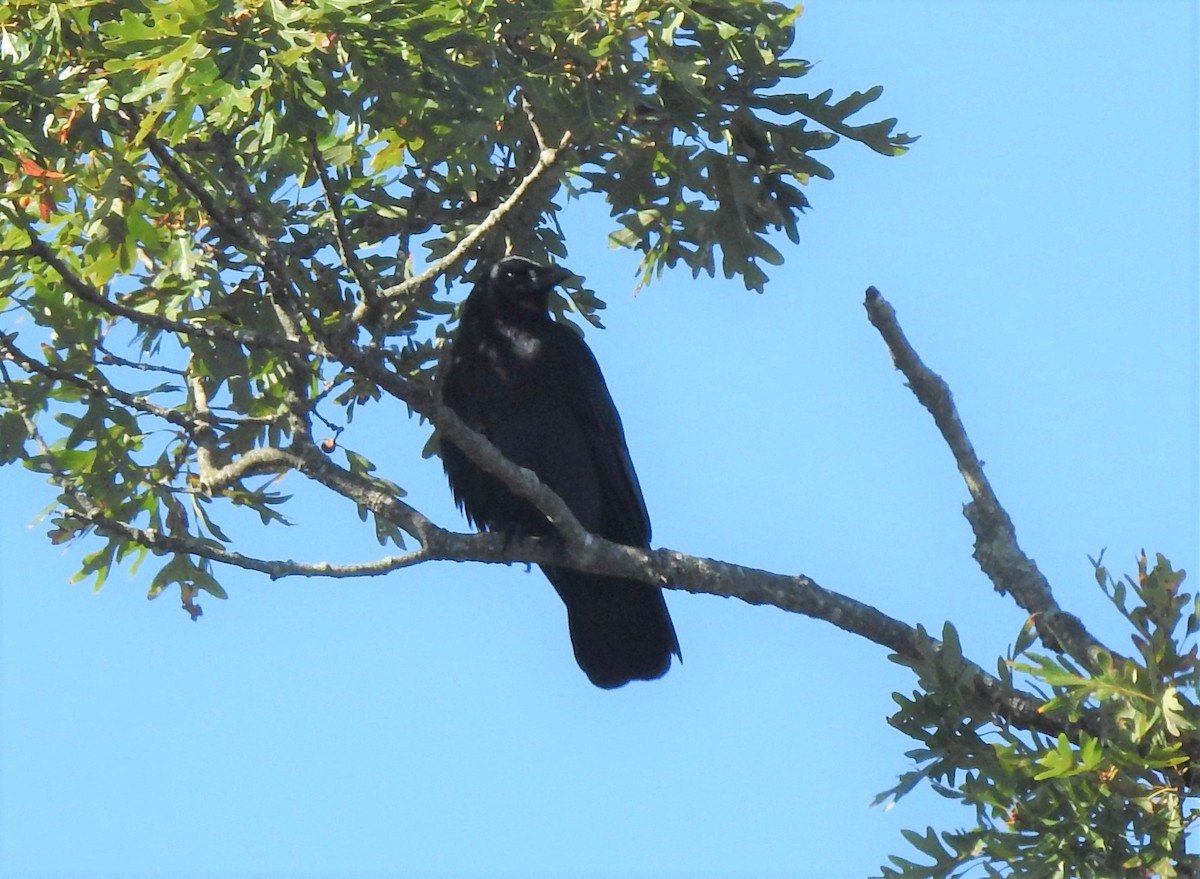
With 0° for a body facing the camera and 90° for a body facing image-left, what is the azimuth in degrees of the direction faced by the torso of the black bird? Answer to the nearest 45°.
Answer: approximately 45°
